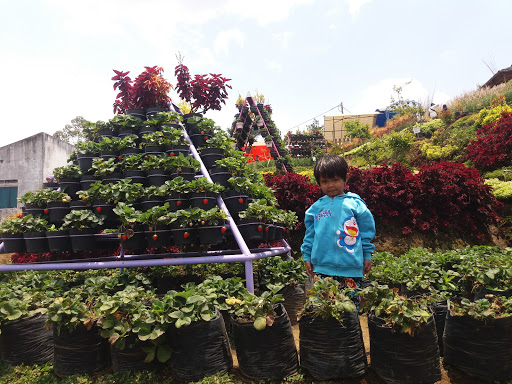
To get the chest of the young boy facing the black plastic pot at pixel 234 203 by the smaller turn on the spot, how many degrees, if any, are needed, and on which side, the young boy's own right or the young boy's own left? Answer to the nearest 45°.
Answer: approximately 135° to the young boy's own right

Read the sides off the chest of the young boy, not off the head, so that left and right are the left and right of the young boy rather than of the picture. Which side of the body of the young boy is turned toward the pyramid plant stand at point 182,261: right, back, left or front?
right

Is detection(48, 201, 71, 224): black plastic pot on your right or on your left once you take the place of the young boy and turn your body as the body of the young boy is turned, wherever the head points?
on your right

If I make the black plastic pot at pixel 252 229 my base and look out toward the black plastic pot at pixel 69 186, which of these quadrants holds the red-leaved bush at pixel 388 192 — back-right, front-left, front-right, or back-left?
back-right

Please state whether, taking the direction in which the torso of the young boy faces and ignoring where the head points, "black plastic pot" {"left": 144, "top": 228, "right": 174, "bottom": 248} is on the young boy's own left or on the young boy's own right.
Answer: on the young boy's own right

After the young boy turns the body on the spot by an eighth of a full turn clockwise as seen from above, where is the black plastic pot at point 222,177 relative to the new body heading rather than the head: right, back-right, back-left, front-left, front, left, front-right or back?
right

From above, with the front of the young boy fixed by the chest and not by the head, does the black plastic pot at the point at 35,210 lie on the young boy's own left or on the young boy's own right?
on the young boy's own right

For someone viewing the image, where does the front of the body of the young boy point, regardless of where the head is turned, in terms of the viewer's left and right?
facing the viewer

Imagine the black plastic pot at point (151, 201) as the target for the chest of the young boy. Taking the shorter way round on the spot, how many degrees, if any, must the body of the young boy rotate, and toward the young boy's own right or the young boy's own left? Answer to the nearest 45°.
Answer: approximately 90° to the young boy's own right

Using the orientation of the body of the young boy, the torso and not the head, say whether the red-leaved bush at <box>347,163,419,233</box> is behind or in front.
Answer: behind

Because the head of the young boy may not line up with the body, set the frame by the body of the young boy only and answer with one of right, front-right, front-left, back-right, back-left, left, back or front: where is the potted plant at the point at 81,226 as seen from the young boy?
right

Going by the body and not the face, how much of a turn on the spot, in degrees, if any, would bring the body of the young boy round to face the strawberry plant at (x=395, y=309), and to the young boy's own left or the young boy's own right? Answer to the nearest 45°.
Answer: approximately 45° to the young boy's own left

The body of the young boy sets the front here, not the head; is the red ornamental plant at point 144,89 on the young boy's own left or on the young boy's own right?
on the young boy's own right

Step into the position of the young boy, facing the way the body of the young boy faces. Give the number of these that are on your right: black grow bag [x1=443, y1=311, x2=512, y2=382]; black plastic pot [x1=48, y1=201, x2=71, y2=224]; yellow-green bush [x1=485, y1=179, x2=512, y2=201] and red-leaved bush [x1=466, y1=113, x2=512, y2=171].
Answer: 1

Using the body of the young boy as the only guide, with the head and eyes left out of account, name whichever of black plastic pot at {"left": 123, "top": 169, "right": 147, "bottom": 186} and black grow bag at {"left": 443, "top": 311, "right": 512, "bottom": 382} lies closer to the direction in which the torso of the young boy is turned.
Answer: the black grow bag
